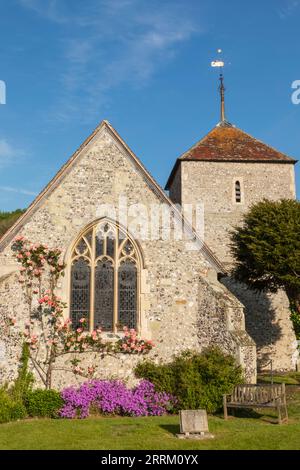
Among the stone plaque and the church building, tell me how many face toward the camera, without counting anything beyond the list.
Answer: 2

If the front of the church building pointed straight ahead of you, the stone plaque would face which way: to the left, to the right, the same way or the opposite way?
the same way

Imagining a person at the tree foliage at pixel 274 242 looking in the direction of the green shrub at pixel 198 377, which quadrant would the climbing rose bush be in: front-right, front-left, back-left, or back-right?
front-right

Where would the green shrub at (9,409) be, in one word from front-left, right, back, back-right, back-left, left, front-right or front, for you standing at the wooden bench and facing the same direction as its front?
front-right

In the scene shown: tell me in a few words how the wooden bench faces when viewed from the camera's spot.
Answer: facing the viewer and to the left of the viewer

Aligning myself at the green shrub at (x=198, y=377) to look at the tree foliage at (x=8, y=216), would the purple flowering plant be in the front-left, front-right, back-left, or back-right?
front-left

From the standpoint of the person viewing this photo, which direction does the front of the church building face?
facing the viewer

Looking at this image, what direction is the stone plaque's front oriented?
toward the camera

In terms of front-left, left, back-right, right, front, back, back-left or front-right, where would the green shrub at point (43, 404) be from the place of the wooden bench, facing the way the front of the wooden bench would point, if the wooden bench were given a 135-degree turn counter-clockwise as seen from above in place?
back
